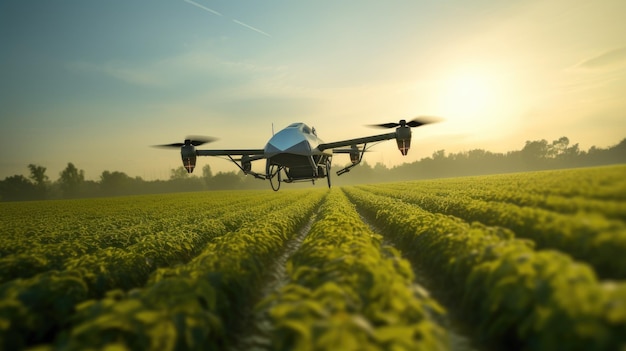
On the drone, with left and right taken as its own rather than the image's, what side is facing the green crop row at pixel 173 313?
front

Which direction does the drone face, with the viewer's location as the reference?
facing the viewer

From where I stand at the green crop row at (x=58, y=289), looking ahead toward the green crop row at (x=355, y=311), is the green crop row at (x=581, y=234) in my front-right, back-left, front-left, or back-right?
front-left

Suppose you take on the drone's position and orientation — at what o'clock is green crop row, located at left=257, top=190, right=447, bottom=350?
The green crop row is roughly at 12 o'clock from the drone.
